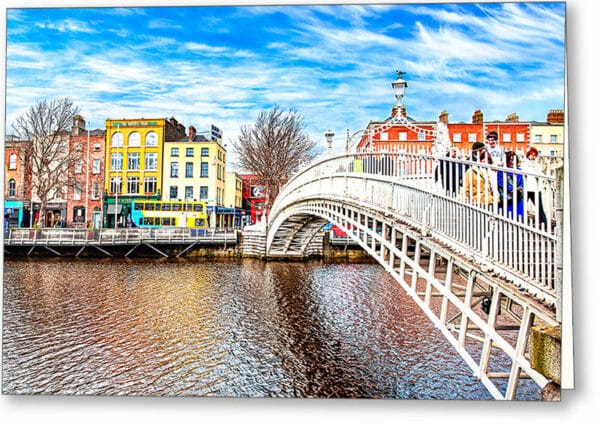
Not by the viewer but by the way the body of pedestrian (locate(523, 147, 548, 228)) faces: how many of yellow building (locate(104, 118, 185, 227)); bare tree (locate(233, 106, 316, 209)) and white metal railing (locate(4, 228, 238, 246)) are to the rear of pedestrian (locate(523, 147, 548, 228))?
3

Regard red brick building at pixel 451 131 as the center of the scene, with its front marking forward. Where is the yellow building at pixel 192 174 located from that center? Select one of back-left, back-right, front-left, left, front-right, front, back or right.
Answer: back-right

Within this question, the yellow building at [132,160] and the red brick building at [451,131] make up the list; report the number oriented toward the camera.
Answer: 2

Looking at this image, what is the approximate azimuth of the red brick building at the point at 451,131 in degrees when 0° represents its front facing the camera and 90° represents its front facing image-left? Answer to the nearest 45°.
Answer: approximately 0°

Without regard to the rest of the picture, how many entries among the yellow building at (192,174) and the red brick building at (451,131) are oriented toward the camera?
2

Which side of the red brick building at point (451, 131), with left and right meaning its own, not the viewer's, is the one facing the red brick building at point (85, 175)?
right

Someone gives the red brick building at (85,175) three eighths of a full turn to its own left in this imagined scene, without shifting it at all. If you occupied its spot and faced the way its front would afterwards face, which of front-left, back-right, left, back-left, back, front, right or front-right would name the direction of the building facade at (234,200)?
front

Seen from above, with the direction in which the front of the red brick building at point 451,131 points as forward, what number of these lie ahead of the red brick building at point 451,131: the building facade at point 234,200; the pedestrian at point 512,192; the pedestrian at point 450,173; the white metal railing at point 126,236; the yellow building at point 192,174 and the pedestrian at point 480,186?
3
